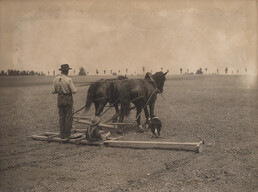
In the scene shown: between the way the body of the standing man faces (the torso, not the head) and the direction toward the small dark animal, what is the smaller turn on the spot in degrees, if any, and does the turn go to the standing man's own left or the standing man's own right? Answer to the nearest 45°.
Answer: approximately 45° to the standing man's own right

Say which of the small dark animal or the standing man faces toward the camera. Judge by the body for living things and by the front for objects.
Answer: the small dark animal

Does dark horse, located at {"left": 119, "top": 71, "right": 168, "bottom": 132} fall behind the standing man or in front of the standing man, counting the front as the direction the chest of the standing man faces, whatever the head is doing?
in front

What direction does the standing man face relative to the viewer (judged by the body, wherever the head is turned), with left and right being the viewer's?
facing away from the viewer and to the right of the viewer

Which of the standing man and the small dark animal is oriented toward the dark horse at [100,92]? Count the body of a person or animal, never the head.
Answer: the standing man

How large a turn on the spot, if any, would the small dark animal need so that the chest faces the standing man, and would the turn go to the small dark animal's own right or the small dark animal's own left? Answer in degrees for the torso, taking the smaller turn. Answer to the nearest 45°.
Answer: approximately 90° to the small dark animal's own left

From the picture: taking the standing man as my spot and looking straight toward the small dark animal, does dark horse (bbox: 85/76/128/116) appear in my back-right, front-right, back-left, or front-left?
front-left

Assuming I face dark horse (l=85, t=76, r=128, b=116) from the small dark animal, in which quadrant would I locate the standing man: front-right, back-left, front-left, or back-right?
front-left

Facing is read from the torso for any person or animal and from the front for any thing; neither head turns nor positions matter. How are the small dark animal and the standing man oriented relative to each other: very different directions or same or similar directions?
same or similar directions

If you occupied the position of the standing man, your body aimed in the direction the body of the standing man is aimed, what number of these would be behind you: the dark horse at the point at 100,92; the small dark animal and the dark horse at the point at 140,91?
0

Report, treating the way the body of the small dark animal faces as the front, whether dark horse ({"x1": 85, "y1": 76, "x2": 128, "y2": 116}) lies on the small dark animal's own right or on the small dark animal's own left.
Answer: on the small dark animal's own left

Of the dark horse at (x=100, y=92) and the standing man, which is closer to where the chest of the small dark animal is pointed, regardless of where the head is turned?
the standing man
